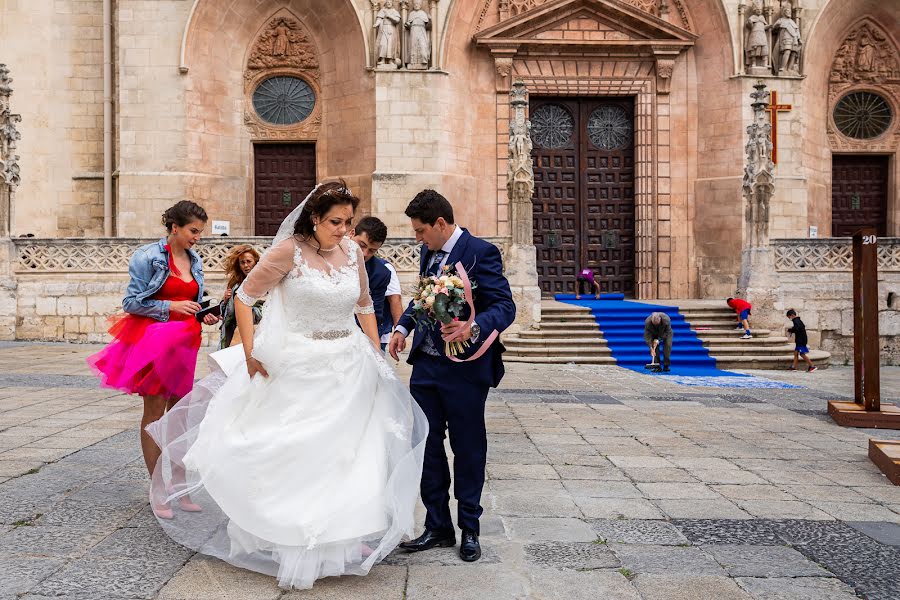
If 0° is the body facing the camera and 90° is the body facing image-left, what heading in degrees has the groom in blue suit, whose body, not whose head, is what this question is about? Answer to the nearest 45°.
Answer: approximately 45°

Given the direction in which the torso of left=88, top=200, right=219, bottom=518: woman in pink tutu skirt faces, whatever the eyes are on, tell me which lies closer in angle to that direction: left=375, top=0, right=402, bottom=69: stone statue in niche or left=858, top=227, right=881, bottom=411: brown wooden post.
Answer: the brown wooden post

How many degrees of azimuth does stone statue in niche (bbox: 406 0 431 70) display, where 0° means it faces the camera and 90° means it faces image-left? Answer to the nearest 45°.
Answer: approximately 0°

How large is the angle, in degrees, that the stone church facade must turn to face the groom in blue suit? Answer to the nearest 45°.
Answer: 0° — it already faces them

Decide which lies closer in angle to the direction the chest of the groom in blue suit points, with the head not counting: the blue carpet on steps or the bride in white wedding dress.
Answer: the bride in white wedding dress

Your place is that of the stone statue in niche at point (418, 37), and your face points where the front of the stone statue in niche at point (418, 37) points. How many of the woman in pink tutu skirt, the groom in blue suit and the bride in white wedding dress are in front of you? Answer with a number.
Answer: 3

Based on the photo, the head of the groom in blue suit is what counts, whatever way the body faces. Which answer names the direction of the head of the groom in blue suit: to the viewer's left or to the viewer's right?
to the viewer's left

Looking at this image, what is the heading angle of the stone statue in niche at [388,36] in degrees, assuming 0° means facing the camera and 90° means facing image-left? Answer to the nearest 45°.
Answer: approximately 0°
